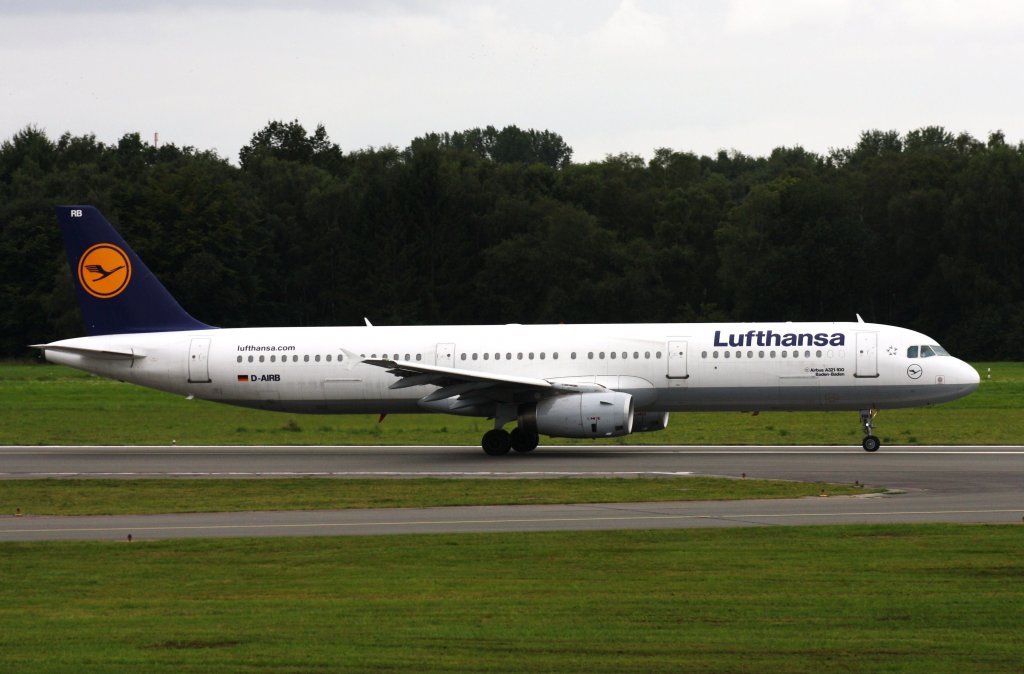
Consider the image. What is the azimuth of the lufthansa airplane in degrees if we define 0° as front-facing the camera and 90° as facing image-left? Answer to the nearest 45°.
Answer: approximately 270°
